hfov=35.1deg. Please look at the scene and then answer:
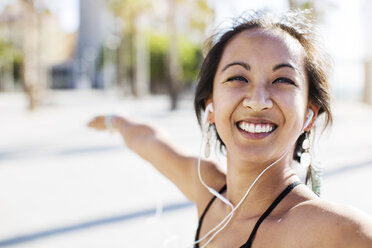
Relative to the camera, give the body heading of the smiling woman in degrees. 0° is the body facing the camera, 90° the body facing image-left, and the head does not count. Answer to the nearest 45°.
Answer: approximately 45°

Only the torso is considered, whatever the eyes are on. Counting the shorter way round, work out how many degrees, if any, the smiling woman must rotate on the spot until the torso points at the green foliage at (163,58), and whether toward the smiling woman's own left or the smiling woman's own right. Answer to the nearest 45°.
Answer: approximately 135° to the smiling woman's own right

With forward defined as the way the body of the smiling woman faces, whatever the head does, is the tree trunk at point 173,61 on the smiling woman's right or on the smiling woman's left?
on the smiling woman's right

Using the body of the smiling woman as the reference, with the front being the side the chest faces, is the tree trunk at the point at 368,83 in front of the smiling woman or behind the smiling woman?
behind
